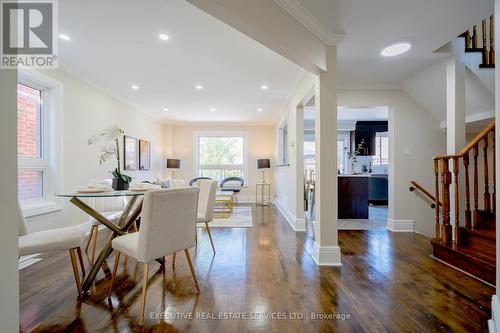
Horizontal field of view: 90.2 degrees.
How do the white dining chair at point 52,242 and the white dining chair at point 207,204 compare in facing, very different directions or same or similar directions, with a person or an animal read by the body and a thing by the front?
very different directions

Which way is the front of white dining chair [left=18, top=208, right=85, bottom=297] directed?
to the viewer's right

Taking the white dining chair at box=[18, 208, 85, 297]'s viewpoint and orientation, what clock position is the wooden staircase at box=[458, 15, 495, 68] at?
The wooden staircase is roughly at 1 o'clock from the white dining chair.

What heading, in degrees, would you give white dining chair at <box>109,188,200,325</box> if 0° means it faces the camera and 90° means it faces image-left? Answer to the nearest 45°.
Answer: approximately 135°

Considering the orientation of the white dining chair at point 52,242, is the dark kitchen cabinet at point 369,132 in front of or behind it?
in front

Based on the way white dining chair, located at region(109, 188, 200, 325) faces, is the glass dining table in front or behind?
in front

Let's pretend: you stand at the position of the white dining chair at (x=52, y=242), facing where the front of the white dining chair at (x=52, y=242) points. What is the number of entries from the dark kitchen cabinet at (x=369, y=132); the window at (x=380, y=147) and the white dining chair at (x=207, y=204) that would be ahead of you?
3

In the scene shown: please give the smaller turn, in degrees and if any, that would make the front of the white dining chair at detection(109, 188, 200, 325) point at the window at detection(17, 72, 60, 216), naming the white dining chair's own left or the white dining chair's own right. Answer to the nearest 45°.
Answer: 0° — it already faces it

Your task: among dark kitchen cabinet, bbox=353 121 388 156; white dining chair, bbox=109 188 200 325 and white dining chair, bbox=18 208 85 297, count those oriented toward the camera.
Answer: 1

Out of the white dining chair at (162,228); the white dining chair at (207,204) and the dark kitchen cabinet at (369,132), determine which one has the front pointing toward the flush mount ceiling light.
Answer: the dark kitchen cabinet

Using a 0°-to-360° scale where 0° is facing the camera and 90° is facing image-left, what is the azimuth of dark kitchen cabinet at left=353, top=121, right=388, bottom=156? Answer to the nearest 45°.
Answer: approximately 0°

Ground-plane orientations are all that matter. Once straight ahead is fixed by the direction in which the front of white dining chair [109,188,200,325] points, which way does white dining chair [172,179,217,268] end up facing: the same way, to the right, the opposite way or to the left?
to the left

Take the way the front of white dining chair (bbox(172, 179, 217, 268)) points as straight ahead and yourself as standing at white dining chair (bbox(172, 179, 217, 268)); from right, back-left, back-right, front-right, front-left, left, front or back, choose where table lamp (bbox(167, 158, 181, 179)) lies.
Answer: back-right

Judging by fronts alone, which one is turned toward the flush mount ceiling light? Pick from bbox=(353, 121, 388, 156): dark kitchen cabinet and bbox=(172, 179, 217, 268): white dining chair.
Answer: the dark kitchen cabinet
